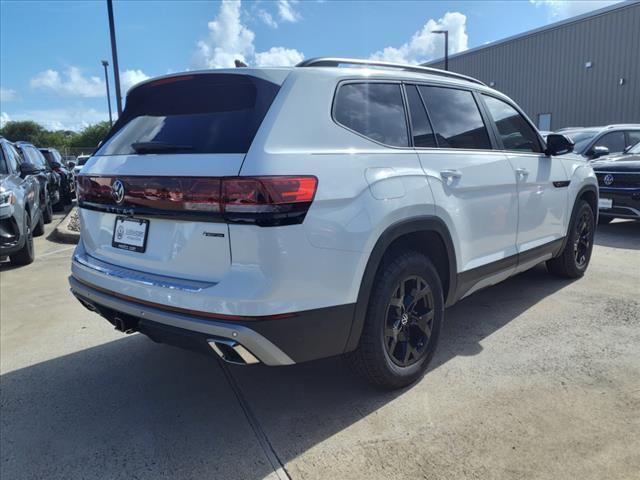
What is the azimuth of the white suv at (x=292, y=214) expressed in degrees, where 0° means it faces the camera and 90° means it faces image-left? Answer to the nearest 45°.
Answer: approximately 225°

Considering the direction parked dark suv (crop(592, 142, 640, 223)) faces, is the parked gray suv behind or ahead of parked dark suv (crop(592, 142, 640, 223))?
ahead

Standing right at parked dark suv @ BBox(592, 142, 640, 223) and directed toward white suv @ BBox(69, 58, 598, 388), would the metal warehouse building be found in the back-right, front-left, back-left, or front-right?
back-right

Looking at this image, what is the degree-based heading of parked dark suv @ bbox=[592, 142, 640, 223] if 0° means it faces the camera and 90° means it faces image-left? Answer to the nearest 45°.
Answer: approximately 45°

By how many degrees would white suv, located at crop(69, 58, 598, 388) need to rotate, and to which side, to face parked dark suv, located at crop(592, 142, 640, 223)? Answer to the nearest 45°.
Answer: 0° — it already faces it

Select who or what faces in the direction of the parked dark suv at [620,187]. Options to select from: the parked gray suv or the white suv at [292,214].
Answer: the white suv

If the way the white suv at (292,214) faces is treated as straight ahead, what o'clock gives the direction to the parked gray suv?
The parked gray suv is roughly at 9 o'clock from the white suv.

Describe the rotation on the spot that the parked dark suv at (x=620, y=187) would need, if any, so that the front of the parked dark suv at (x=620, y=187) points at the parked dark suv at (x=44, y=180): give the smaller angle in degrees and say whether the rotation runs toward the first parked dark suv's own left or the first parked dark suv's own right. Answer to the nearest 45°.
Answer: approximately 45° to the first parked dark suv's own right

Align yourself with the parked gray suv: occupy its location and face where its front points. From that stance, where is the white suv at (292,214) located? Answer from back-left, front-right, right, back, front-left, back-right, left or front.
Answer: front-left
